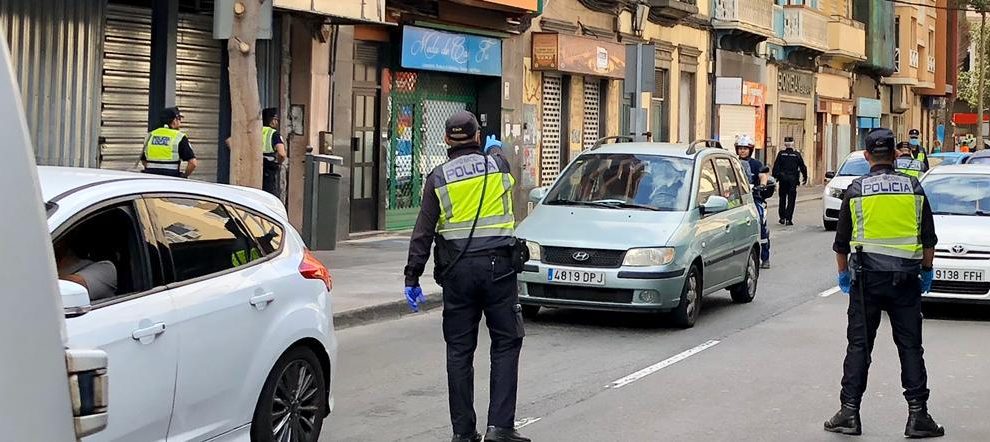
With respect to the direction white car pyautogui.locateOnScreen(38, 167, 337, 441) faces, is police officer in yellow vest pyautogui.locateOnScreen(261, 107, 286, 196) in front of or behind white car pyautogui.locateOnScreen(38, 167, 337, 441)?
behind

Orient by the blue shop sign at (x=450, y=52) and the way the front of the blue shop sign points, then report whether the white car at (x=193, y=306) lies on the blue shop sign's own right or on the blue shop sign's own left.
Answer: on the blue shop sign's own right

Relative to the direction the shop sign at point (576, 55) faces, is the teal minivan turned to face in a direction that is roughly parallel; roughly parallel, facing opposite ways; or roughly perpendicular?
roughly perpendicular

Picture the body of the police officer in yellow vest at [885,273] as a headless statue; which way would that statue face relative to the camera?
away from the camera

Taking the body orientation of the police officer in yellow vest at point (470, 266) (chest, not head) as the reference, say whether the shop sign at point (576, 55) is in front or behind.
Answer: in front

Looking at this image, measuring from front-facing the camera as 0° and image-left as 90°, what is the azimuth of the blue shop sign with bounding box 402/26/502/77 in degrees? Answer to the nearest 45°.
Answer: approximately 315°

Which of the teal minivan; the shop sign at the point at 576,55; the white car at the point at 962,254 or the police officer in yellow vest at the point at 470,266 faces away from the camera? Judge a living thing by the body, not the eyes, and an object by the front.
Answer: the police officer in yellow vest

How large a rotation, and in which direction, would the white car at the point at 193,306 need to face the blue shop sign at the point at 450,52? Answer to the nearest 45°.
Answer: approximately 135° to its right

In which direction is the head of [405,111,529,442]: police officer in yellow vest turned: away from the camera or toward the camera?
away from the camera

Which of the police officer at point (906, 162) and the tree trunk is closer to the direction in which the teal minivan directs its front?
the tree trunk

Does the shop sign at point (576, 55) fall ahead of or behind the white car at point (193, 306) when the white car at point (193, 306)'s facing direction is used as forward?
behind

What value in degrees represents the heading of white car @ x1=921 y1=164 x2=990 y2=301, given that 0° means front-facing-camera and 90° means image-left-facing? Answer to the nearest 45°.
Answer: approximately 0°
